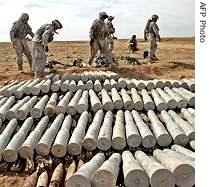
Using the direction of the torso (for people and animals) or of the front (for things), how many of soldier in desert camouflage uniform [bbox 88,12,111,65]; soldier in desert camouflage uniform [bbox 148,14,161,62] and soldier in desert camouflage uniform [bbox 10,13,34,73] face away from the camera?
0

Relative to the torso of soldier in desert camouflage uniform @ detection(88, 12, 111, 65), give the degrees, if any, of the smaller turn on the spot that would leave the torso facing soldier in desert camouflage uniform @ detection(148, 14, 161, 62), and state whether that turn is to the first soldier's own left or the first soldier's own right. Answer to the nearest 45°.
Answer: approximately 90° to the first soldier's own left

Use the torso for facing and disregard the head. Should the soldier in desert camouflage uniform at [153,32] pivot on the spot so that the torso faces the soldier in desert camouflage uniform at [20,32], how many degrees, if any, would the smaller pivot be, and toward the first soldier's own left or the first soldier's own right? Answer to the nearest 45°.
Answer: approximately 135° to the first soldier's own right

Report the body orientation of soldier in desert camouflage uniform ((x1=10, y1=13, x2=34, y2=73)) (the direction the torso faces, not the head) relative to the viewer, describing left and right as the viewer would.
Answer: facing the viewer and to the right of the viewer

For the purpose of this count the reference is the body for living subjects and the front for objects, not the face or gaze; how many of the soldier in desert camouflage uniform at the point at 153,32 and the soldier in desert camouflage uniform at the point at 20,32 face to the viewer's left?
0

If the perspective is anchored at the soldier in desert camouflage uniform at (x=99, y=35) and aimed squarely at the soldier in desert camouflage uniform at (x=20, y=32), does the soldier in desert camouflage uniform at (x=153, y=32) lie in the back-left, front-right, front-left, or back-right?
back-right

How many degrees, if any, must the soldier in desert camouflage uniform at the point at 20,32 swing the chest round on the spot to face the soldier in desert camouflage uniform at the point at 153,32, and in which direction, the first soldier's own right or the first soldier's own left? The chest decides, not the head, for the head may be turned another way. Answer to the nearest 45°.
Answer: approximately 45° to the first soldier's own left
